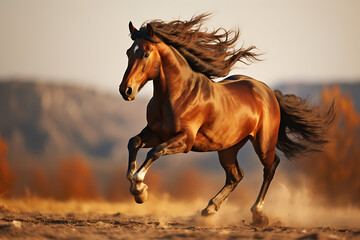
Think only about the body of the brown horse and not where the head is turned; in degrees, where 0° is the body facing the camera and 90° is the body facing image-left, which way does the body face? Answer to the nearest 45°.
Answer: approximately 45°
